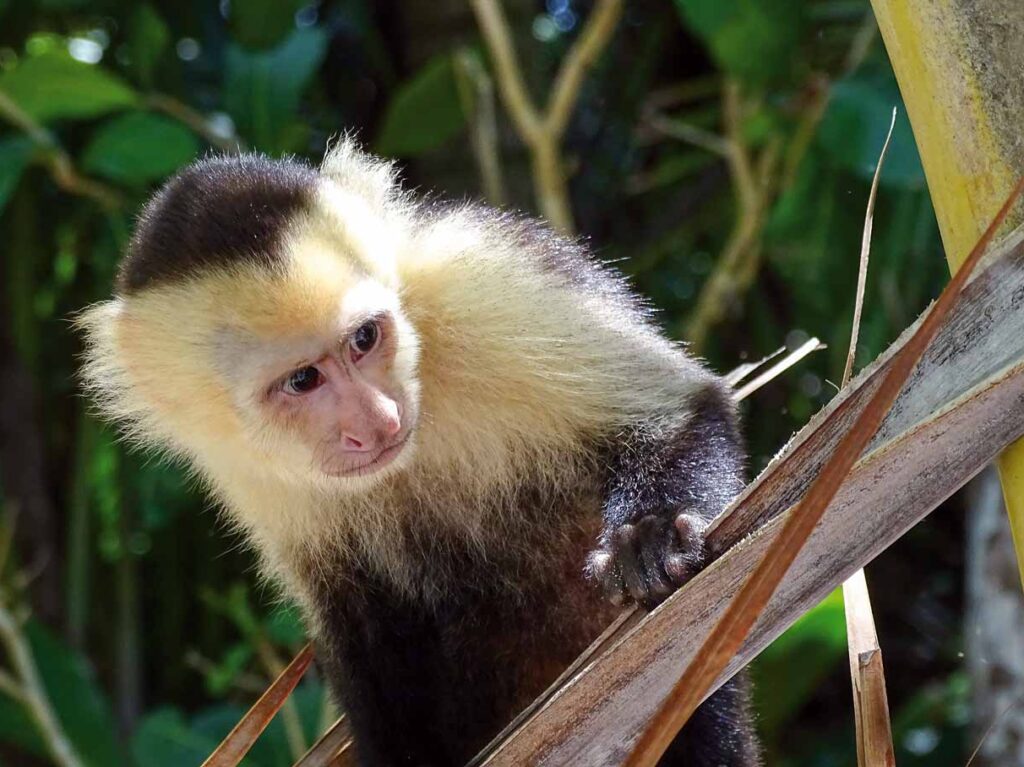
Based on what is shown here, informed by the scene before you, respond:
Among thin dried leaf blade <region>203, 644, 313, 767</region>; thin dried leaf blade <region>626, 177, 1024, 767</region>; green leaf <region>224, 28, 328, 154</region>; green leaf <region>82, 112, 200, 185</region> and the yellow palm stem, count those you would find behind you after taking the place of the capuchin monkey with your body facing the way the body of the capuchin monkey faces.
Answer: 2

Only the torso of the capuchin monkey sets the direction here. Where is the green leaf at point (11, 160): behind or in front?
behind

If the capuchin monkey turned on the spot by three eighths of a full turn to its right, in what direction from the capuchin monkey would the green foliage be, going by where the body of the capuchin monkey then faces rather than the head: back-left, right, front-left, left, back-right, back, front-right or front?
front

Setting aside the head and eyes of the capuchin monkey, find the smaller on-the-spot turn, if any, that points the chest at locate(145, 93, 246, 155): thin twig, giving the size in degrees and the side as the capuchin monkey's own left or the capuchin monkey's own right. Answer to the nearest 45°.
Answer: approximately 180°

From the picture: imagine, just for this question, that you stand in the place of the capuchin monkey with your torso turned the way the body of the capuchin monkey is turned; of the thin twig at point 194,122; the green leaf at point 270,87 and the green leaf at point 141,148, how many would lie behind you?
3

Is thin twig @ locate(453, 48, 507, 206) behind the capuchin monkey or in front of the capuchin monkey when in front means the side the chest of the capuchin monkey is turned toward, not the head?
behind

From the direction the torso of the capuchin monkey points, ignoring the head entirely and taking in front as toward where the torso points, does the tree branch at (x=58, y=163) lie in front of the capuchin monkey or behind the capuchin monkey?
behind

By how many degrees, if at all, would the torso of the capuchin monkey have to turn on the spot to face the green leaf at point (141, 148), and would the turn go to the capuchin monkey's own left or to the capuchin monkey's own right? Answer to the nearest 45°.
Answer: approximately 180°

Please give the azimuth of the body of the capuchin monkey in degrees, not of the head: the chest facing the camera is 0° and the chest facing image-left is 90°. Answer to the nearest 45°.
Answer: approximately 0°
